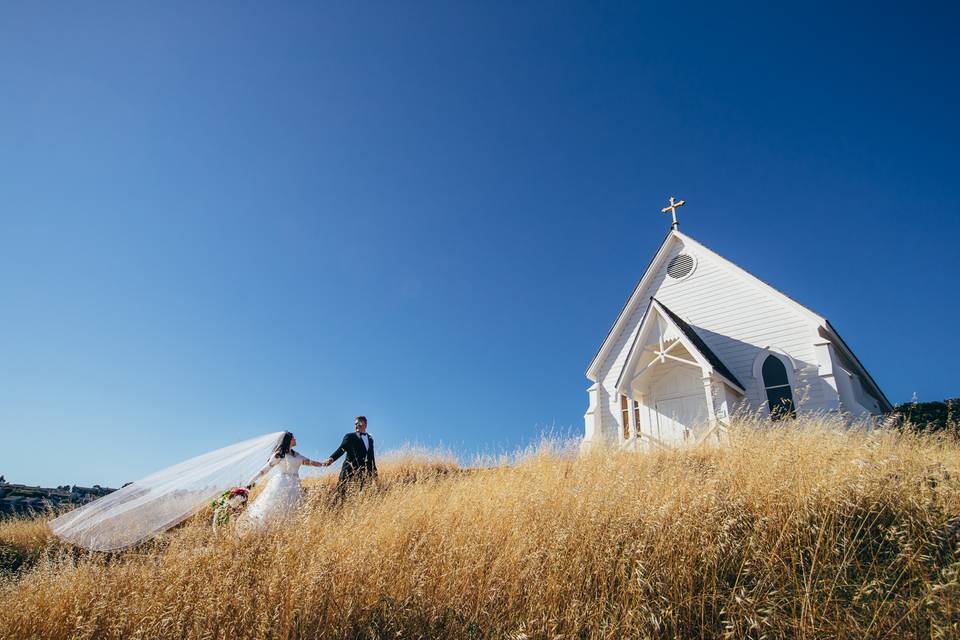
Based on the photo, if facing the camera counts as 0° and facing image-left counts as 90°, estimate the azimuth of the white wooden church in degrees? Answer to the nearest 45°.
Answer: approximately 45°

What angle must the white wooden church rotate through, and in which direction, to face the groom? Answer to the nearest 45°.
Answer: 0° — it already faces them

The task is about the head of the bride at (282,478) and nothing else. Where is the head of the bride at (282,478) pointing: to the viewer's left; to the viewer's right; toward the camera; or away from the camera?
to the viewer's right

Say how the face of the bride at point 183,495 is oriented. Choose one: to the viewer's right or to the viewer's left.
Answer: to the viewer's right

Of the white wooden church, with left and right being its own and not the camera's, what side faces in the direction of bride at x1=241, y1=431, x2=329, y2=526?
front

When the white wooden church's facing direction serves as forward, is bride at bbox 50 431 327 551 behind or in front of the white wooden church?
in front
